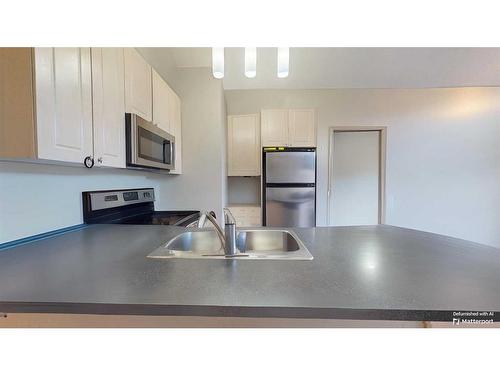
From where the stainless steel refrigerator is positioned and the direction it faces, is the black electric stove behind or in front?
in front

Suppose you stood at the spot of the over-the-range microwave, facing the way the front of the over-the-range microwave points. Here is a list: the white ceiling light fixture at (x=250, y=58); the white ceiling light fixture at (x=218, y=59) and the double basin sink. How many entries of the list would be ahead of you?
3

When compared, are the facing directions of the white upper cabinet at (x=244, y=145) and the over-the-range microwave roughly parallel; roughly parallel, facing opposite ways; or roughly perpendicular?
roughly perpendicular

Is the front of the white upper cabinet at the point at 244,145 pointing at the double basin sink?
yes

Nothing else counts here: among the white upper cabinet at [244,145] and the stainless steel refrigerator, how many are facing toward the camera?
2

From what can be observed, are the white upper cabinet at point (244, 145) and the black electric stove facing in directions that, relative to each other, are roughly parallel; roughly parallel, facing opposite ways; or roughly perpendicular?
roughly perpendicular

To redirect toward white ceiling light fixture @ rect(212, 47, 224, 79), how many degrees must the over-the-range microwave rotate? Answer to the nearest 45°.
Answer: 0° — it already faces it

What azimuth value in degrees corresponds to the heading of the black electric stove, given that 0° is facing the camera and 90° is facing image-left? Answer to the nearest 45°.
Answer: approximately 315°

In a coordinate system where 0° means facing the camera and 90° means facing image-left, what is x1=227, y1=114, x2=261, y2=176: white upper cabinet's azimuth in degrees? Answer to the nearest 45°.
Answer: approximately 0°

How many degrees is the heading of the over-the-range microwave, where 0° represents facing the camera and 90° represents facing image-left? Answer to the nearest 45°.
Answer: approximately 315°
